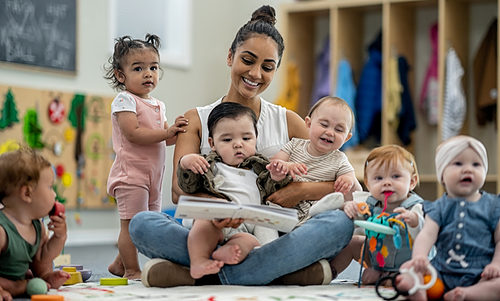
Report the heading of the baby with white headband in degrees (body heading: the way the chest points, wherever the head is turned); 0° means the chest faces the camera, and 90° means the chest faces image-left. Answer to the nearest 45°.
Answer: approximately 0°

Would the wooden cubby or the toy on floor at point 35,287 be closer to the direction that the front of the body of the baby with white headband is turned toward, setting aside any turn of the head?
the toy on floor

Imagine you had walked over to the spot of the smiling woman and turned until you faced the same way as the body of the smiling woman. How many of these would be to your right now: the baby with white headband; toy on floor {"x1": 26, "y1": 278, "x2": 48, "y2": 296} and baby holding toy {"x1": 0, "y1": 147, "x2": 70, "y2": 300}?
2

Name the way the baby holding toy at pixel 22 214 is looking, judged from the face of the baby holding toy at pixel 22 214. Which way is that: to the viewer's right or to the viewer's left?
to the viewer's right

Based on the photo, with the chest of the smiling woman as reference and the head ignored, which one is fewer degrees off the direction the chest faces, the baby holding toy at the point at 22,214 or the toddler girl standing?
the baby holding toy

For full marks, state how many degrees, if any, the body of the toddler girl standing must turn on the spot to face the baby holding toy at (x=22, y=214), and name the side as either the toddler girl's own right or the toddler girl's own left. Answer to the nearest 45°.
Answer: approximately 90° to the toddler girl's own right

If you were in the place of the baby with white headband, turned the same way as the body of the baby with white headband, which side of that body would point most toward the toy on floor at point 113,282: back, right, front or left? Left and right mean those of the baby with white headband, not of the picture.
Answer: right

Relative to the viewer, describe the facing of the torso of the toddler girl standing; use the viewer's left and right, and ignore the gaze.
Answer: facing the viewer and to the right of the viewer

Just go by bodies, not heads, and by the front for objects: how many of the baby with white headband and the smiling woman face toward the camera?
2
